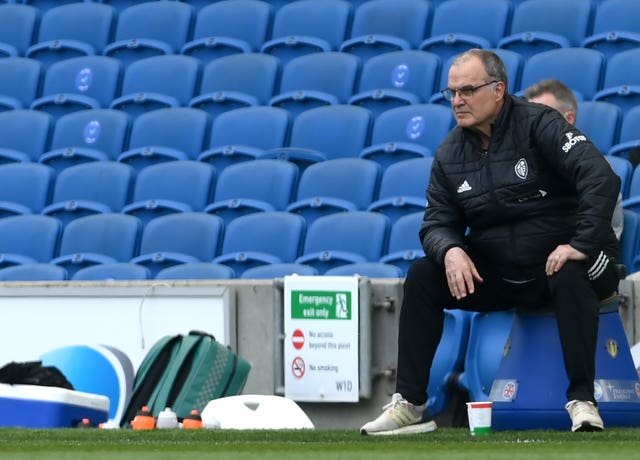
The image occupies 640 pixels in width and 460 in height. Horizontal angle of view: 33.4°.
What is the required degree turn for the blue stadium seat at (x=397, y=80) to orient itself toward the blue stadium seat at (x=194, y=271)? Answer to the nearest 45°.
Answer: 0° — it already faces it

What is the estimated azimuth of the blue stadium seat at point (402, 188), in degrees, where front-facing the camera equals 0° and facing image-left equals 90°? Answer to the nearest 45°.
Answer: approximately 45°

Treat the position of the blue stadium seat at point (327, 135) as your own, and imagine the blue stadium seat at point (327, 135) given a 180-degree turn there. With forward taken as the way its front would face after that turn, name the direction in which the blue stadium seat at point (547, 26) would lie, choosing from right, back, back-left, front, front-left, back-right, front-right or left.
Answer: front-right

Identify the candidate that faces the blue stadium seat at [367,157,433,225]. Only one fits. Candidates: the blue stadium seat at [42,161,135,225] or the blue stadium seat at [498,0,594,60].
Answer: the blue stadium seat at [498,0,594,60]

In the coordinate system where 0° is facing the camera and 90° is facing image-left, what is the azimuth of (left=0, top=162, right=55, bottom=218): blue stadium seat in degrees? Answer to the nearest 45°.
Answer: approximately 45°

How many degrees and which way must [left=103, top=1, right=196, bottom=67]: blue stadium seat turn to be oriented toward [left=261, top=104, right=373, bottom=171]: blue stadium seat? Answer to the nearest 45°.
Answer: approximately 90° to its left

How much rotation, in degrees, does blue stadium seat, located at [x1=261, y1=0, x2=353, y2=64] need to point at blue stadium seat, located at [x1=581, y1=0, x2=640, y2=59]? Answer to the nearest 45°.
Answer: approximately 90° to its left

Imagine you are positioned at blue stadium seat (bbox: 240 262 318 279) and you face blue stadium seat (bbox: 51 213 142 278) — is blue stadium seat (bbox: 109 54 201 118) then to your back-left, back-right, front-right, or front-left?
front-right

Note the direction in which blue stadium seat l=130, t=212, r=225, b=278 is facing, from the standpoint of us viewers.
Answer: facing the viewer and to the left of the viewer

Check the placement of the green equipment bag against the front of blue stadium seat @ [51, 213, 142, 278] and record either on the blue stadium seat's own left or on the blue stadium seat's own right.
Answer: on the blue stadium seat's own left

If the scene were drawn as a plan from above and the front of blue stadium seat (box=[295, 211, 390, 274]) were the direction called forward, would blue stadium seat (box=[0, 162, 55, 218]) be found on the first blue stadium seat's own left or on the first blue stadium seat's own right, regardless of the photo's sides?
on the first blue stadium seat's own right

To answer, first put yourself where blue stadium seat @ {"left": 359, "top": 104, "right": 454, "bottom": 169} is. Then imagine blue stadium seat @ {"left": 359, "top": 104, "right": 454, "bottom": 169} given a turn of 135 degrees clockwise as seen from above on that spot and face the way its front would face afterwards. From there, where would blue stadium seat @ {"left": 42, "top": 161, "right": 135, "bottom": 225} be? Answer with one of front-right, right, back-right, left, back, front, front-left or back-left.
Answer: left

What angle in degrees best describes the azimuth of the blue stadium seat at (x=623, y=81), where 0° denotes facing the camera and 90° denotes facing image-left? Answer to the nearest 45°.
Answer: approximately 45°

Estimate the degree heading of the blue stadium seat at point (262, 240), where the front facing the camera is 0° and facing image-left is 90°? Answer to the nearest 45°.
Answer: approximately 45°

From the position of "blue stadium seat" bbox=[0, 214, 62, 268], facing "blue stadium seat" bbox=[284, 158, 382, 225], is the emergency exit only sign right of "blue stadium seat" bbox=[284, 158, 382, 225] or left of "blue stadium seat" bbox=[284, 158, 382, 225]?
right
